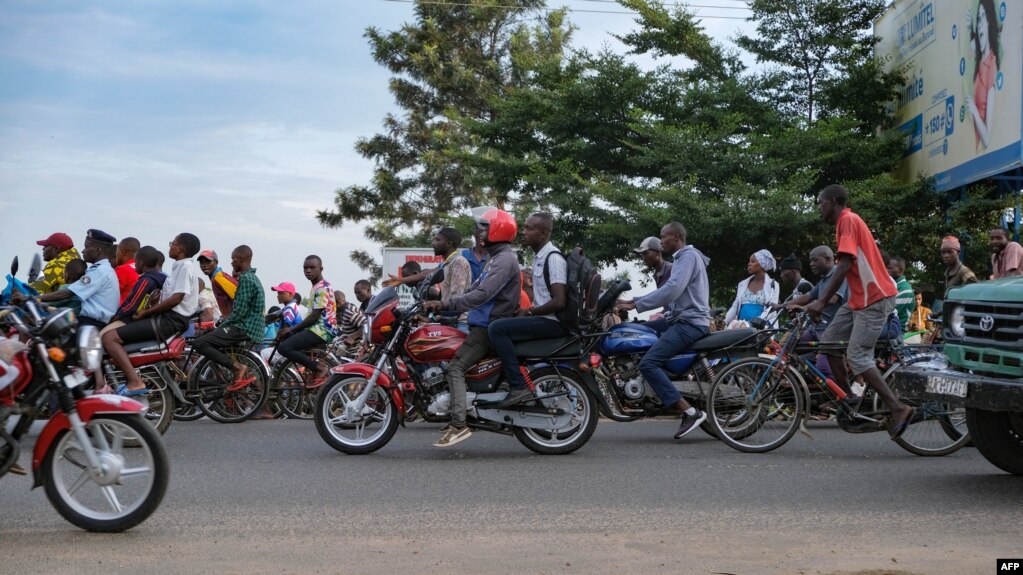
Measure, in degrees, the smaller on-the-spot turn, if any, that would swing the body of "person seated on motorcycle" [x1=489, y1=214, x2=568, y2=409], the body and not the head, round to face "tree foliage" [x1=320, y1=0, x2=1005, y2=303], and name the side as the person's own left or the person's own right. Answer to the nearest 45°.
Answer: approximately 90° to the person's own right

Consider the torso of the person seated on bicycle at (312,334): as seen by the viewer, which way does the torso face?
to the viewer's left

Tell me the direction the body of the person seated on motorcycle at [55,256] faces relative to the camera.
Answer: to the viewer's left

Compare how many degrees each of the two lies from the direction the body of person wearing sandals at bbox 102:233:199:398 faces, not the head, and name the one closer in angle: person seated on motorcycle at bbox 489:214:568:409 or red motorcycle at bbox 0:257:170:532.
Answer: the red motorcycle

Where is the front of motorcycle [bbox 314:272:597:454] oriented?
to the viewer's left

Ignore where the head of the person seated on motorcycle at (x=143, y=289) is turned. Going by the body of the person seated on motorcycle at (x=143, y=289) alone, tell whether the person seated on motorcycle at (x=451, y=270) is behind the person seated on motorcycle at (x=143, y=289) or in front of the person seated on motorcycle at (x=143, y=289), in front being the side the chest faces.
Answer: behind

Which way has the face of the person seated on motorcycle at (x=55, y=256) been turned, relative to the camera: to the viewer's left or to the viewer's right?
to the viewer's left

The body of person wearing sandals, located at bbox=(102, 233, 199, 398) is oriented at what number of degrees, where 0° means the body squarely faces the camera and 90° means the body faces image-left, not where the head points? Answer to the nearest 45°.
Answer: approximately 90°

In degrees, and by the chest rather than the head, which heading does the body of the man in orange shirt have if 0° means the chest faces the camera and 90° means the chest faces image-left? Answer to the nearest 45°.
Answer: approximately 90°

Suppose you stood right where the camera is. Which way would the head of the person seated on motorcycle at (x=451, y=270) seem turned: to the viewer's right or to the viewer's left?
to the viewer's left

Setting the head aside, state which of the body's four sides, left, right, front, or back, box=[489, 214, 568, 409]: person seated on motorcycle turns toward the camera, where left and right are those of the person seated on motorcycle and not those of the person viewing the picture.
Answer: left

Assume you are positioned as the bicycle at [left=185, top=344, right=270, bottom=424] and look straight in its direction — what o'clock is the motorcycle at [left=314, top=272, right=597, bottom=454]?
The motorcycle is roughly at 8 o'clock from the bicycle.
